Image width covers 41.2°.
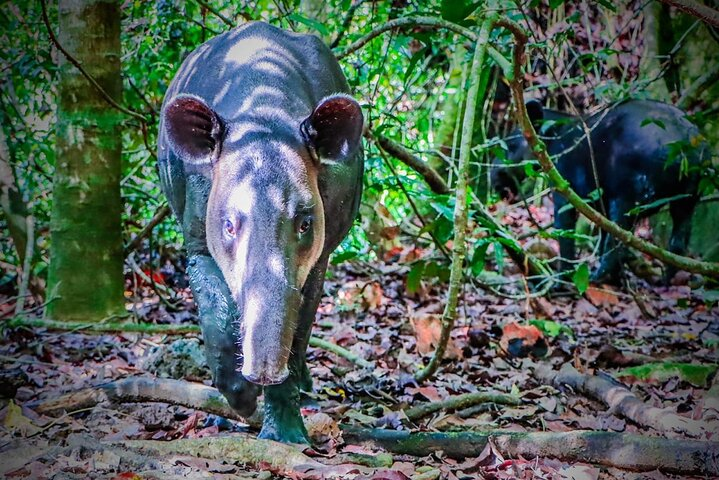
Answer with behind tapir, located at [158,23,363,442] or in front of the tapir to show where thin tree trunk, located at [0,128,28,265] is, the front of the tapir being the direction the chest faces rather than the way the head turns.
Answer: behind

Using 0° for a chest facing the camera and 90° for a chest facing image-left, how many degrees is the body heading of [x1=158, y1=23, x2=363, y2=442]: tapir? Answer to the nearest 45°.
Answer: approximately 0°

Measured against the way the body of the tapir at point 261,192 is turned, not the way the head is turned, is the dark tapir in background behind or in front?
behind

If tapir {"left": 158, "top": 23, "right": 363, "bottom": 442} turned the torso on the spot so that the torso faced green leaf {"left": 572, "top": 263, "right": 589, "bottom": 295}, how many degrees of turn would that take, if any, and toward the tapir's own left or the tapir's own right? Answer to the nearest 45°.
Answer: approximately 135° to the tapir's own left

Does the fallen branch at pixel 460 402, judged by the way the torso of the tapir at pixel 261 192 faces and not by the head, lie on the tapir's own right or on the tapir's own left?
on the tapir's own left

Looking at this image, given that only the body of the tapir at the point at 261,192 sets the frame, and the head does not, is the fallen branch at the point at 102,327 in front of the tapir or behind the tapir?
behind

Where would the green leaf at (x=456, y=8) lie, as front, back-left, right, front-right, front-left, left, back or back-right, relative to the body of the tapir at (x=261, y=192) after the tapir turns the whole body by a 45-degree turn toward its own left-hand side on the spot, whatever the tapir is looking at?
left

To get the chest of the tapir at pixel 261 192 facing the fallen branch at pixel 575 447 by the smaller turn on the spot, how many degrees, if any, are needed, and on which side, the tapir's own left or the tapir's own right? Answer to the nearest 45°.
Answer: approximately 45° to the tapir's own left

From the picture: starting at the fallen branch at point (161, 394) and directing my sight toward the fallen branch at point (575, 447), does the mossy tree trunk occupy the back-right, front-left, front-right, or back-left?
back-left

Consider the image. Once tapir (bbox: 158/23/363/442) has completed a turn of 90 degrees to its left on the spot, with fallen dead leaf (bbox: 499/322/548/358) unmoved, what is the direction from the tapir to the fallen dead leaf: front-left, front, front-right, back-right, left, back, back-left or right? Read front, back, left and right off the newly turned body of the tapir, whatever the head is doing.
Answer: front-left
